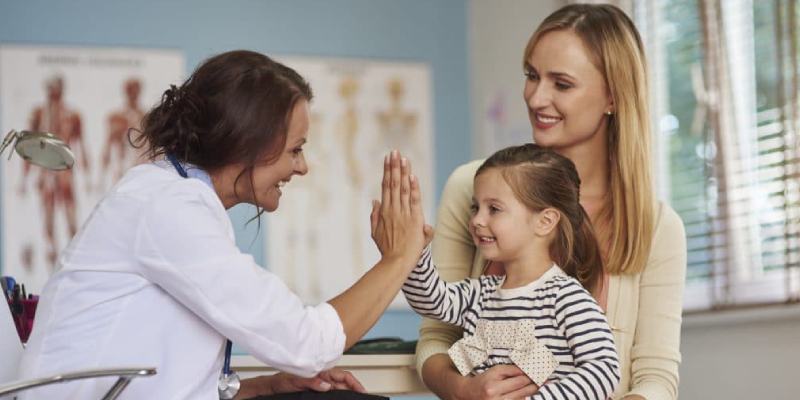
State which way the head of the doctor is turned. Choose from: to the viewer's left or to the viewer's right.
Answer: to the viewer's right

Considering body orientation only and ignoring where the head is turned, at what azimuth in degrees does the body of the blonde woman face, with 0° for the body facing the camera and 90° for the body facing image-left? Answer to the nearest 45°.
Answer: approximately 45°

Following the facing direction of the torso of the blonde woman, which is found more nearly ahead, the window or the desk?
the desk

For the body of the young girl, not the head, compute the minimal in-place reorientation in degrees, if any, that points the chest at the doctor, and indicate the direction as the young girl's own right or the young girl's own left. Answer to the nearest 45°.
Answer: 0° — they already face them

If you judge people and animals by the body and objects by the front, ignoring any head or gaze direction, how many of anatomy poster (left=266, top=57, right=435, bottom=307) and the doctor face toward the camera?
1

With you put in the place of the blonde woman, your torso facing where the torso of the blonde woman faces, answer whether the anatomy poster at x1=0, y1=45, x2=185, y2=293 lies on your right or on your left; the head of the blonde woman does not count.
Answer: on your right

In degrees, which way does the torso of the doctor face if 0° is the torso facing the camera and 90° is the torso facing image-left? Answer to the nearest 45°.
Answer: approximately 270°

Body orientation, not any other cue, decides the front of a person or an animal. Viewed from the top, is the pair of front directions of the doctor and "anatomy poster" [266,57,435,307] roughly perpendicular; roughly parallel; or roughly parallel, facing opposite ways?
roughly perpendicular

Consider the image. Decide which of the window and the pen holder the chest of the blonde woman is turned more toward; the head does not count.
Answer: the pen holder

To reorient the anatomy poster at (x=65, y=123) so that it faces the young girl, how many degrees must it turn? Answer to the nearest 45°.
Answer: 0° — it already faces them

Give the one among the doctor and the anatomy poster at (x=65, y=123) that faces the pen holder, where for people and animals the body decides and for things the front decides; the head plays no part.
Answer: the anatomy poster
